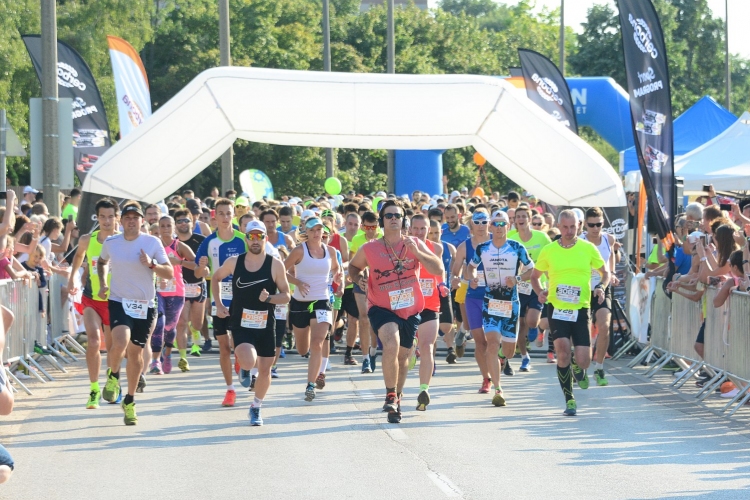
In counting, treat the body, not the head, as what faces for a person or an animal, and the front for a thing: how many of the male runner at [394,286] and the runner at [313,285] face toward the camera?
2

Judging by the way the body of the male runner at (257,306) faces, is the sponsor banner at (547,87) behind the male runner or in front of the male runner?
behind

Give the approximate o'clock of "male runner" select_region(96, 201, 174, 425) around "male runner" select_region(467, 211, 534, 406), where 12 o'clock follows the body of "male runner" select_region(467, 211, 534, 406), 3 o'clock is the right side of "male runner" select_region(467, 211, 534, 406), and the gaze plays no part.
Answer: "male runner" select_region(96, 201, 174, 425) is roughly at 2 o'clock from "male runner" select_region(467, 211, 534, 406).

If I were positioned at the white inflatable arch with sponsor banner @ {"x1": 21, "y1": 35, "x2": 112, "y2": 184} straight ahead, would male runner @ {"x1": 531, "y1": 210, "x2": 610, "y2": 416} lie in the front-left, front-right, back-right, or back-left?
back-left

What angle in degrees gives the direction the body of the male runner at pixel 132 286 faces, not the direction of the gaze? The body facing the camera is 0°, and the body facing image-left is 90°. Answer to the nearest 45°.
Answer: approximately 0°

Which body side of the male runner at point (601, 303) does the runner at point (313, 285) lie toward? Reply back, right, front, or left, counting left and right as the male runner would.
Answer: right

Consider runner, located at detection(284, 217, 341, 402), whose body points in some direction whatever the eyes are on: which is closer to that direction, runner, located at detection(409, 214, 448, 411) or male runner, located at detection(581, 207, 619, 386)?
the runner

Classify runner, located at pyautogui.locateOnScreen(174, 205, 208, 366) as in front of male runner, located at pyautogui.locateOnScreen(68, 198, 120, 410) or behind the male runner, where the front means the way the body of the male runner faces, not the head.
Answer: behind
